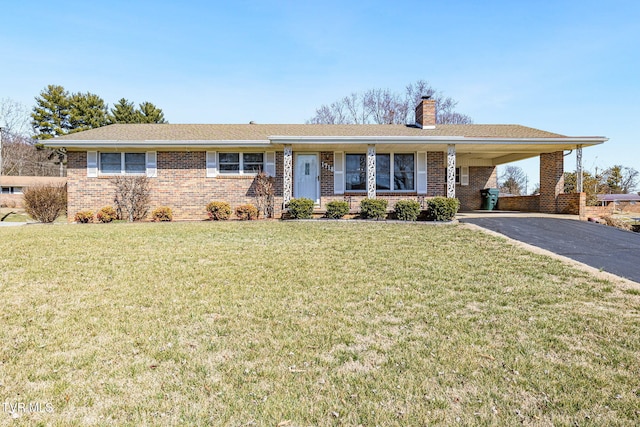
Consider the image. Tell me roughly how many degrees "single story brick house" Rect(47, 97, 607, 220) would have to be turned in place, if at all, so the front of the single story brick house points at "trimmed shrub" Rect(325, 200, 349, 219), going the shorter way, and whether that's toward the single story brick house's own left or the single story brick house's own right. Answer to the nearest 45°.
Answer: approximately 45° to the single story brick house's own left

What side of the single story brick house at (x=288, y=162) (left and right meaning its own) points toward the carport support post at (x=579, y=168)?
left

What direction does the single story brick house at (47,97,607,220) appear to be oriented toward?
toward the camera

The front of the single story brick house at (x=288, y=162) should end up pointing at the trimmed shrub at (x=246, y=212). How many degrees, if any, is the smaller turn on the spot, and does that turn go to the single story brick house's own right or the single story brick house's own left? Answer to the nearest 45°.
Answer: approximately 45° to the single story brick house's own right

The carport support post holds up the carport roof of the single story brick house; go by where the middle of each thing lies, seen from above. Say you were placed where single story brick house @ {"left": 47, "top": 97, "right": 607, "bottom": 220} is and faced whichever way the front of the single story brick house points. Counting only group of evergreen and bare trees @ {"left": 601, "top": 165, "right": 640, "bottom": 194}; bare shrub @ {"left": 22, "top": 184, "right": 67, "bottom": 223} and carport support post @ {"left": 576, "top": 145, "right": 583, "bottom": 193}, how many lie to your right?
1

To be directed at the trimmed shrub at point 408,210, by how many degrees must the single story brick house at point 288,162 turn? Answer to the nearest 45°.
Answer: approximately 45° to its left

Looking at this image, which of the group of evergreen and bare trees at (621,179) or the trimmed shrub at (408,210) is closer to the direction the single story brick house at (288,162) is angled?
the trimmed shrub

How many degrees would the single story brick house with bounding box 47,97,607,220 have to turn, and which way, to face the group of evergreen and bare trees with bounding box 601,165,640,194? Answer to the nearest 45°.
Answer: approximately 135° to its left

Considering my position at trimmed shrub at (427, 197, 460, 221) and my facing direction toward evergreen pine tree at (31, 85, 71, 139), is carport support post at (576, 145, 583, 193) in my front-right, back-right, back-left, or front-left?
back-right

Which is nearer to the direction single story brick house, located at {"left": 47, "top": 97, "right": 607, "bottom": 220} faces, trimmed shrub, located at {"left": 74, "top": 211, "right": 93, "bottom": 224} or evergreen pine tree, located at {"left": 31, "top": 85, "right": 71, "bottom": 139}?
the trimmed shrub

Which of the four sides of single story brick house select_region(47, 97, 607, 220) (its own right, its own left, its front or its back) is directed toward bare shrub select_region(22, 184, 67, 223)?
right

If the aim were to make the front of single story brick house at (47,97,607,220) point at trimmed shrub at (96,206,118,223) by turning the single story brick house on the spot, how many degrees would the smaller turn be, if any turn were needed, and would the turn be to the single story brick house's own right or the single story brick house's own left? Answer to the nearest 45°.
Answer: approximately 90° to the single story brick house's own right

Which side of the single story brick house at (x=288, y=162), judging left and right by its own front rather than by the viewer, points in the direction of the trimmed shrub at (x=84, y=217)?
right

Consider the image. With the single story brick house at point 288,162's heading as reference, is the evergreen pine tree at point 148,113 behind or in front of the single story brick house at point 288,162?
behind
